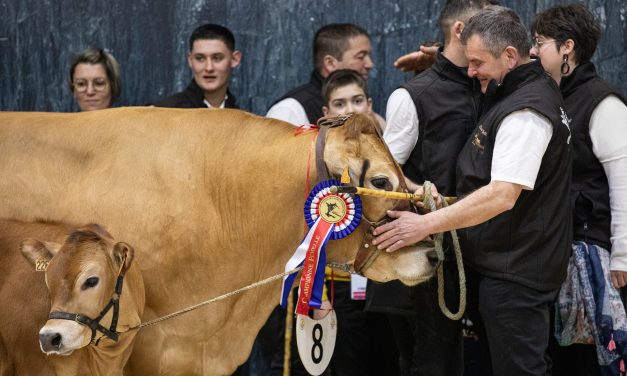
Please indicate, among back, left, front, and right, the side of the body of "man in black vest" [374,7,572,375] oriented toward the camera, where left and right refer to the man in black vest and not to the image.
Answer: left

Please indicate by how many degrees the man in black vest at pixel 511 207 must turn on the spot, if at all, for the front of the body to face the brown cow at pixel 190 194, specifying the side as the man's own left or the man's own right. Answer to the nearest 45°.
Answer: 0° — they already face it

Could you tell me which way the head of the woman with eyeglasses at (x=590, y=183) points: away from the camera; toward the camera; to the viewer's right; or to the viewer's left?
to the viewer's left

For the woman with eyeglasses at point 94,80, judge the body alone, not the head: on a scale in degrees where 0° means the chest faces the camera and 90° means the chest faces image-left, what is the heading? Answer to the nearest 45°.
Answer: approximately 45°

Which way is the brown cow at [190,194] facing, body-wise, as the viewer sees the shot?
to the viewer's right

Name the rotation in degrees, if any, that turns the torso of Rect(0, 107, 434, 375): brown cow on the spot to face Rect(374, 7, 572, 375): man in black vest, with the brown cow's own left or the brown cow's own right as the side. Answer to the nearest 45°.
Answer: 0° — it already faces them

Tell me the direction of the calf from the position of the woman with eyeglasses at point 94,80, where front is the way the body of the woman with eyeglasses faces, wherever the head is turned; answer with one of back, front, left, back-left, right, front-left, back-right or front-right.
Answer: front-left

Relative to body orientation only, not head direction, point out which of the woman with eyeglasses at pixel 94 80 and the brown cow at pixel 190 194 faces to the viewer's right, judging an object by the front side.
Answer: the brown cow

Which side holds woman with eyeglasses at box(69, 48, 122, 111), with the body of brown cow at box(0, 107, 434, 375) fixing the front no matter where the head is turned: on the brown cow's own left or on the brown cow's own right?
on the brown cow's own left

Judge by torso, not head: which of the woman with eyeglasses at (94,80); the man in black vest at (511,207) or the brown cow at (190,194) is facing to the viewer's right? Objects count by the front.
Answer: the brown cow

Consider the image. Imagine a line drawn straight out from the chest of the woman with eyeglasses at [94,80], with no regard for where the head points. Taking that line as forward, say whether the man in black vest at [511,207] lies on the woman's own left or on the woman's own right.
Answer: on the woman's own left

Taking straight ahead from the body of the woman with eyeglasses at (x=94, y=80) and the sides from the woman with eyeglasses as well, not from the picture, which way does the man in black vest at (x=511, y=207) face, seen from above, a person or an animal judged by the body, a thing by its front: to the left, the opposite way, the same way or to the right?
to the right
